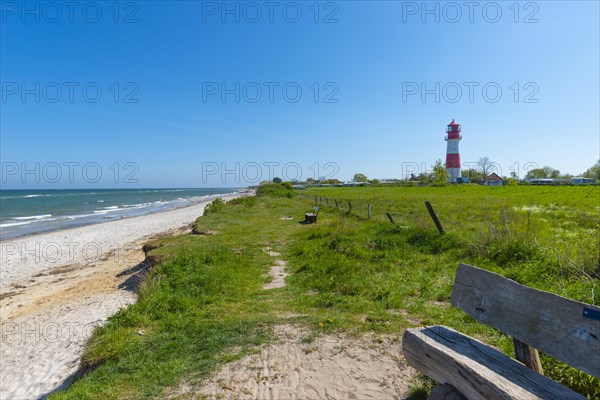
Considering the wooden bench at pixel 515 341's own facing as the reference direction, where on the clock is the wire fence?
The wire fence is roughly at 4 o'clock from the wooden bench.

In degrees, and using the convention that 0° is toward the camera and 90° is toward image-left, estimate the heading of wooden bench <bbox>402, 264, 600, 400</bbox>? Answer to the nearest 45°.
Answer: approximately 45°
